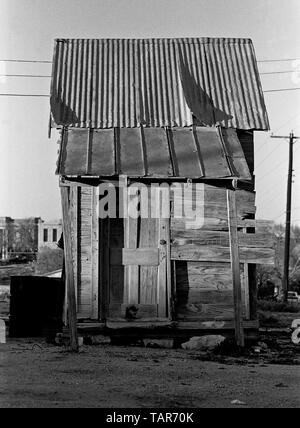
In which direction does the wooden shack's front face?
toward the camera
